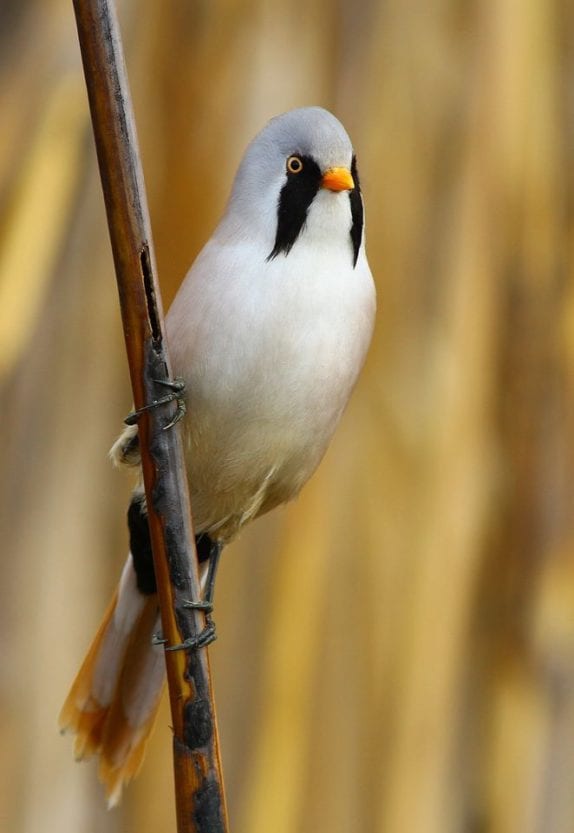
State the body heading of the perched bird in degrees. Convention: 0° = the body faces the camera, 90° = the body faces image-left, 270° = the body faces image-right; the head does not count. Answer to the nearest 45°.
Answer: approximately 315°
